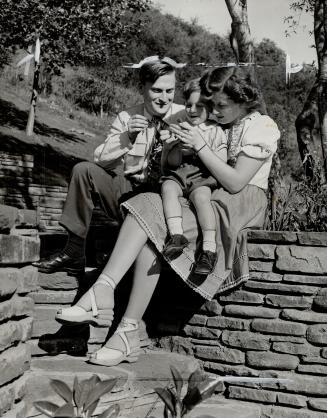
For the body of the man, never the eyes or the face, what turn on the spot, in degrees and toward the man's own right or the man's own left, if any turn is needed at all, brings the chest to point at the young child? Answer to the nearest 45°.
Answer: approximately 90° to the man's own left

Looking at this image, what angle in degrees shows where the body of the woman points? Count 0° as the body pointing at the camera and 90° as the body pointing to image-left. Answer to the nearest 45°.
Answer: approximately 90°

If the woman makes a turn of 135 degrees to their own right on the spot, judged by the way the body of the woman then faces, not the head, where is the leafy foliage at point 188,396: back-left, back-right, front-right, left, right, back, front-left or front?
back-right

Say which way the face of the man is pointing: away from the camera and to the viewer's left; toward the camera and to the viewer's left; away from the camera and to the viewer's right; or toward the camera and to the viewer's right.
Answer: toward the camera and to the viewer's right

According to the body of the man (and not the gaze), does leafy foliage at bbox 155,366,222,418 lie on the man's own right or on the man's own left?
on the man's own left
